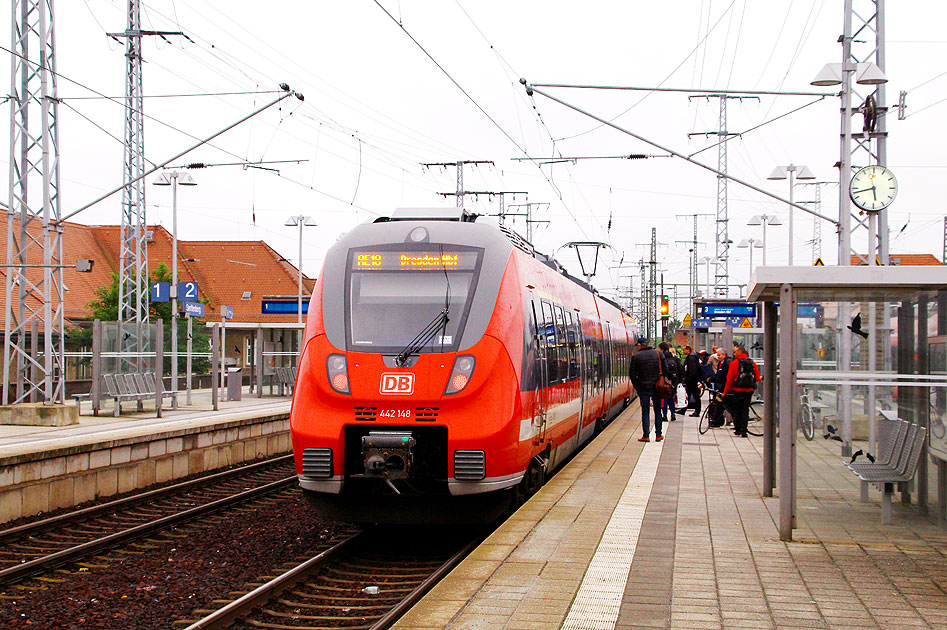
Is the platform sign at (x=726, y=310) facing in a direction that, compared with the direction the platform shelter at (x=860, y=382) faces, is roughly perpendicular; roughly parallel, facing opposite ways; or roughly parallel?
roughly perpendicular

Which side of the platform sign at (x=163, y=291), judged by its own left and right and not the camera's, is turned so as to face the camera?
front

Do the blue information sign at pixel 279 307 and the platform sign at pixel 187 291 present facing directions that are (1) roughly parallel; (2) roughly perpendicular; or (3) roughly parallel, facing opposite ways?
roughly parallel

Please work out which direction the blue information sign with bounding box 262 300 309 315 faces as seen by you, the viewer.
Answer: facing the viewer

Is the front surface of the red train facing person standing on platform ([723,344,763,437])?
no

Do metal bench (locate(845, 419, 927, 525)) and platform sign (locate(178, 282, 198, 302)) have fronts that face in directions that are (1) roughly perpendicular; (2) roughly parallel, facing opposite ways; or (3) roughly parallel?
roughly perpendicular

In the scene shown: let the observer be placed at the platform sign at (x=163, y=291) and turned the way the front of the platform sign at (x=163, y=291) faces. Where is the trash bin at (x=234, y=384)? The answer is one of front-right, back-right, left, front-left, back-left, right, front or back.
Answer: back-left

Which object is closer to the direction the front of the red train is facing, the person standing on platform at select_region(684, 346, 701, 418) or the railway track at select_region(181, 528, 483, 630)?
the railway track

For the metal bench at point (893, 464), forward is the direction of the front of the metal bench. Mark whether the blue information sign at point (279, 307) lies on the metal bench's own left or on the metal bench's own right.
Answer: on the metal bench's own right

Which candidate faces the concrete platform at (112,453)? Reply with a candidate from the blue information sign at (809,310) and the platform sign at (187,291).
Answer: the platform sign

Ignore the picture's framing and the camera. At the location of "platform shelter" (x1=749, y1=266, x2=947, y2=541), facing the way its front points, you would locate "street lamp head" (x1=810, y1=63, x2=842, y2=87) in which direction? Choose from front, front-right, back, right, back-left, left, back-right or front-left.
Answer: right

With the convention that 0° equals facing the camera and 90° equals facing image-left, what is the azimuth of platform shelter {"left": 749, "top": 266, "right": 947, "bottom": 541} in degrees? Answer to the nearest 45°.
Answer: approximately 90°

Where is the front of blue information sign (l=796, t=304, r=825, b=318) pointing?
toward the camera
